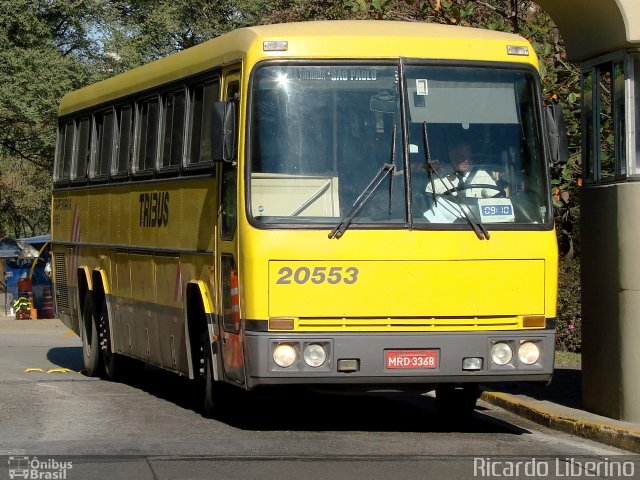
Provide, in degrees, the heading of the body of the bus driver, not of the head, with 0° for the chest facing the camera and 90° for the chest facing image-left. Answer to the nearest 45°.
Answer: approximately 0°

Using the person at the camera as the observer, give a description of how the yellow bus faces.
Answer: facing the viewer
